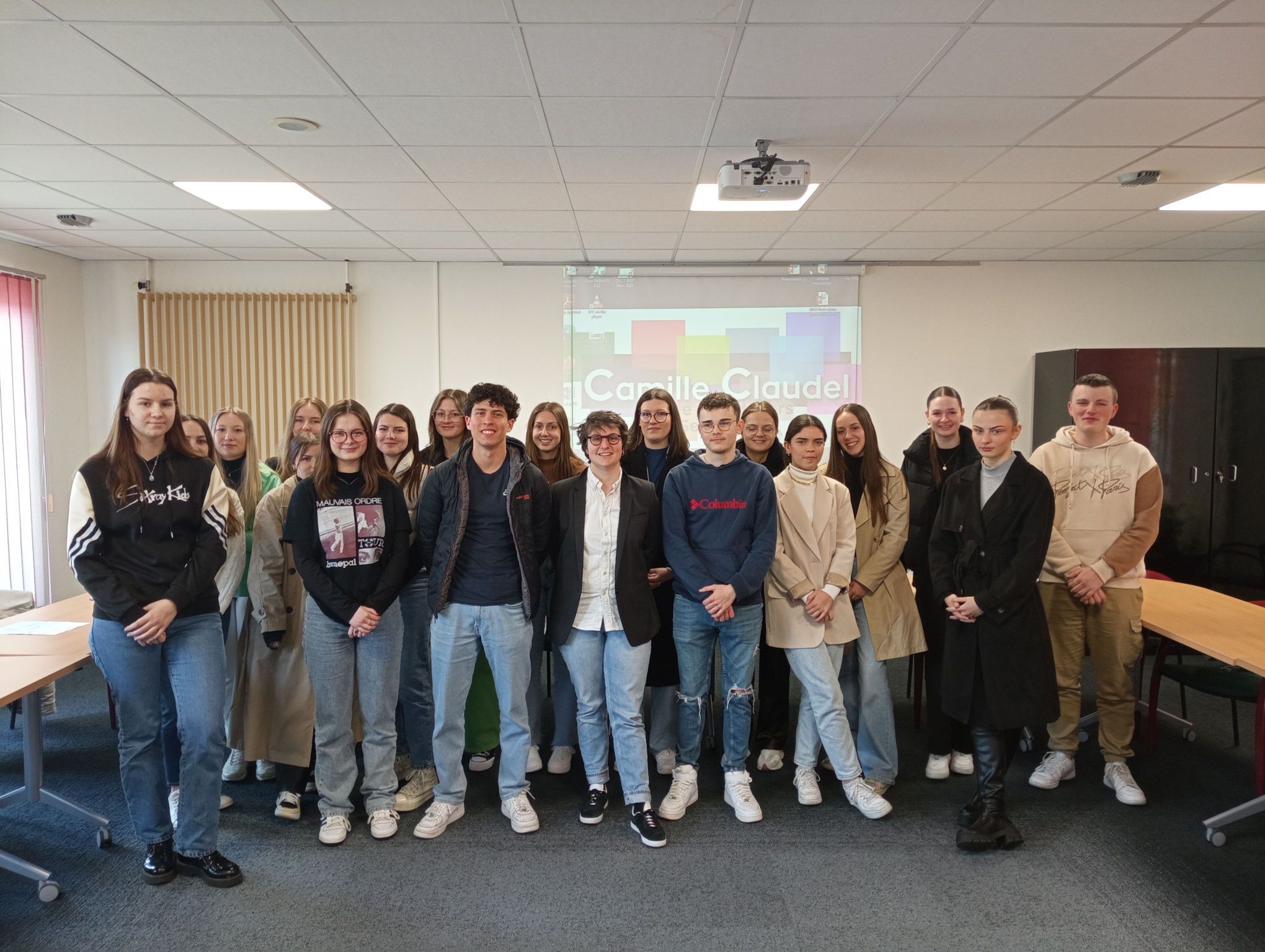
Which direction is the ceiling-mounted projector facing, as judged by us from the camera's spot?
facing away from the viewer

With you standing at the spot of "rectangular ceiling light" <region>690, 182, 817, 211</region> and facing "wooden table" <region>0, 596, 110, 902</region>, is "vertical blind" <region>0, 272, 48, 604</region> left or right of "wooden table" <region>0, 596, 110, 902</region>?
right

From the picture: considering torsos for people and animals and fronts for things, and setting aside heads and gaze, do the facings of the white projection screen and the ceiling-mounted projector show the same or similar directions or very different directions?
very different directions

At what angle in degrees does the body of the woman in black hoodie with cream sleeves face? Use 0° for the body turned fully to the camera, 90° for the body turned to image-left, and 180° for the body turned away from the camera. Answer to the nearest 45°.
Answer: approximately 0°

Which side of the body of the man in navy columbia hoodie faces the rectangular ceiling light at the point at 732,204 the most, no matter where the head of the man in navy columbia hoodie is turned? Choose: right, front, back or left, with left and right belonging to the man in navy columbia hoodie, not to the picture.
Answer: back

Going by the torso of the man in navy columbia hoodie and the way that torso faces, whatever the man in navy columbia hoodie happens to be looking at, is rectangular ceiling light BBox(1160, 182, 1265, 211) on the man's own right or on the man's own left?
on the man's own left
